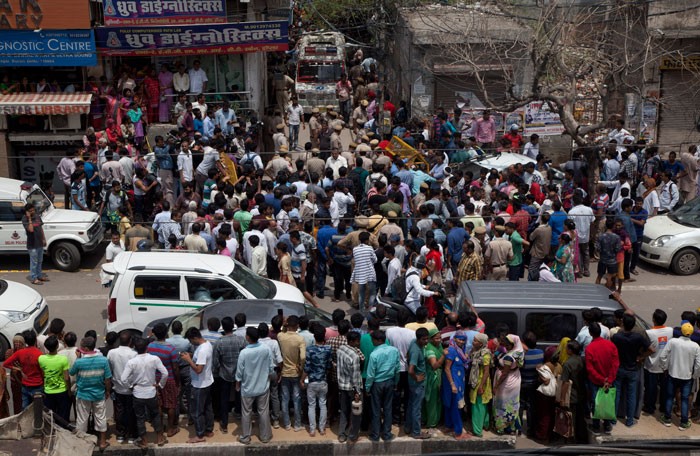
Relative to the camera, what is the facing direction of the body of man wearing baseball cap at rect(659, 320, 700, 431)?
away from the camera

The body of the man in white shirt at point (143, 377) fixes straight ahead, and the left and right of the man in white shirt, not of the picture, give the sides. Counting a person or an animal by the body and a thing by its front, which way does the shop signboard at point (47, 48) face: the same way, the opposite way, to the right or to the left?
the opposite way

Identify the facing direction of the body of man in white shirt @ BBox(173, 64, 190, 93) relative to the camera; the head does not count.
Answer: toward the camera

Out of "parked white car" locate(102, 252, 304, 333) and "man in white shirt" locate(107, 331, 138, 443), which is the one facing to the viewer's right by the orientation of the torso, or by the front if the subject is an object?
the parked white car

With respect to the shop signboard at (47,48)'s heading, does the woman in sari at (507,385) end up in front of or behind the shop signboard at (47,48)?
in front

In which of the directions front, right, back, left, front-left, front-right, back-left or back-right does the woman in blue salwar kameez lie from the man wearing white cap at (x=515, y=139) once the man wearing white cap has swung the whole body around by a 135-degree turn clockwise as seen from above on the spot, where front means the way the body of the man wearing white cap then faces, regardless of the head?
back

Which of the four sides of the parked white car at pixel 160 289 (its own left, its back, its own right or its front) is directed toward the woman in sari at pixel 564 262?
front

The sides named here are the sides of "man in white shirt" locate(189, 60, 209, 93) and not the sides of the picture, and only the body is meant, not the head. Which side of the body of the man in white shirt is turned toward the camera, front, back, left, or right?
front

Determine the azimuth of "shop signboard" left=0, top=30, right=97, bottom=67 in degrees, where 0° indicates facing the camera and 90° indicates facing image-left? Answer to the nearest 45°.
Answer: approximately 0°

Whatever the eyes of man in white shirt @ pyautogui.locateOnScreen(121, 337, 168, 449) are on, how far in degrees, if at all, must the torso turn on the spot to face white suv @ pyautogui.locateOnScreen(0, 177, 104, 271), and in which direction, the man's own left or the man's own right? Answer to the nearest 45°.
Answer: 0° — they already face it

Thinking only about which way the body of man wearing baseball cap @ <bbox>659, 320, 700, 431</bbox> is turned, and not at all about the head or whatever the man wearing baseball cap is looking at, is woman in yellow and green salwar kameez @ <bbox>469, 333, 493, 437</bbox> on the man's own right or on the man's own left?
on the man's own left

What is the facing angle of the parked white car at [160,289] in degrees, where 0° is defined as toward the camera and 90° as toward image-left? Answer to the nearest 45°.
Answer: approximately 270°

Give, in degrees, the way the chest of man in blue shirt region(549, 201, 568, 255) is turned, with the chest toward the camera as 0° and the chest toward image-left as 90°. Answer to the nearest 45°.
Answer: approximately 180°

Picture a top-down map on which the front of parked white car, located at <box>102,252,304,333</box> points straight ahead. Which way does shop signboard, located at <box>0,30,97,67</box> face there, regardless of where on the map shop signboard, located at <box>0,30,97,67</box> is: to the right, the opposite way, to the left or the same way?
to the right

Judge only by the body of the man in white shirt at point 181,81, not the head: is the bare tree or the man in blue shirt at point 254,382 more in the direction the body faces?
the man in blue shirt
